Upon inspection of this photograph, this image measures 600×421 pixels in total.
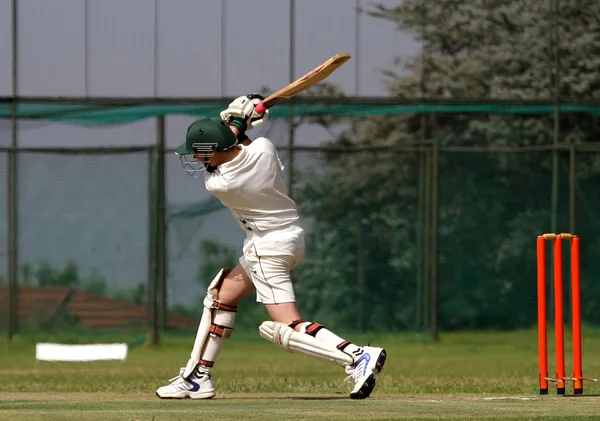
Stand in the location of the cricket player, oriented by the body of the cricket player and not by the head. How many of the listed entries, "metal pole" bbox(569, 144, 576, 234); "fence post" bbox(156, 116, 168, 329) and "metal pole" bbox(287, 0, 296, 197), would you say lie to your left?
0

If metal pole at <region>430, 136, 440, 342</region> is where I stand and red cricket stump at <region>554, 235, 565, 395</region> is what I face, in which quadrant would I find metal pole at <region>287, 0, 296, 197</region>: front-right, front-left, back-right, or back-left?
back-right

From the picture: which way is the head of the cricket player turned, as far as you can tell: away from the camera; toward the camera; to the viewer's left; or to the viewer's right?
to the viewer's left

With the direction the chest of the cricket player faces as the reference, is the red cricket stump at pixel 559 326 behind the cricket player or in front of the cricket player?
behind

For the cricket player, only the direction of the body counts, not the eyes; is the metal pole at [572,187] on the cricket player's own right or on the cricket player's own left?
on the cricket player's own right

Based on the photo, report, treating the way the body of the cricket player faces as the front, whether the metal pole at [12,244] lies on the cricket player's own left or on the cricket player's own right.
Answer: on the cricket player's own right

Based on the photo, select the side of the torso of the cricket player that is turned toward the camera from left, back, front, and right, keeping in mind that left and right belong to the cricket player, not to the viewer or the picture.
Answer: left

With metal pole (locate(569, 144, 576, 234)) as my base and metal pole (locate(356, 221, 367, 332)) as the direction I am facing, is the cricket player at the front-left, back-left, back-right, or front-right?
front-left

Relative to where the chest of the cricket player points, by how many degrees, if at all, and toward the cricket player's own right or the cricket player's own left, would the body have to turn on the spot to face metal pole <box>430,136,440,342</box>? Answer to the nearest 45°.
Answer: approximately 90° to the cricket player's own right
